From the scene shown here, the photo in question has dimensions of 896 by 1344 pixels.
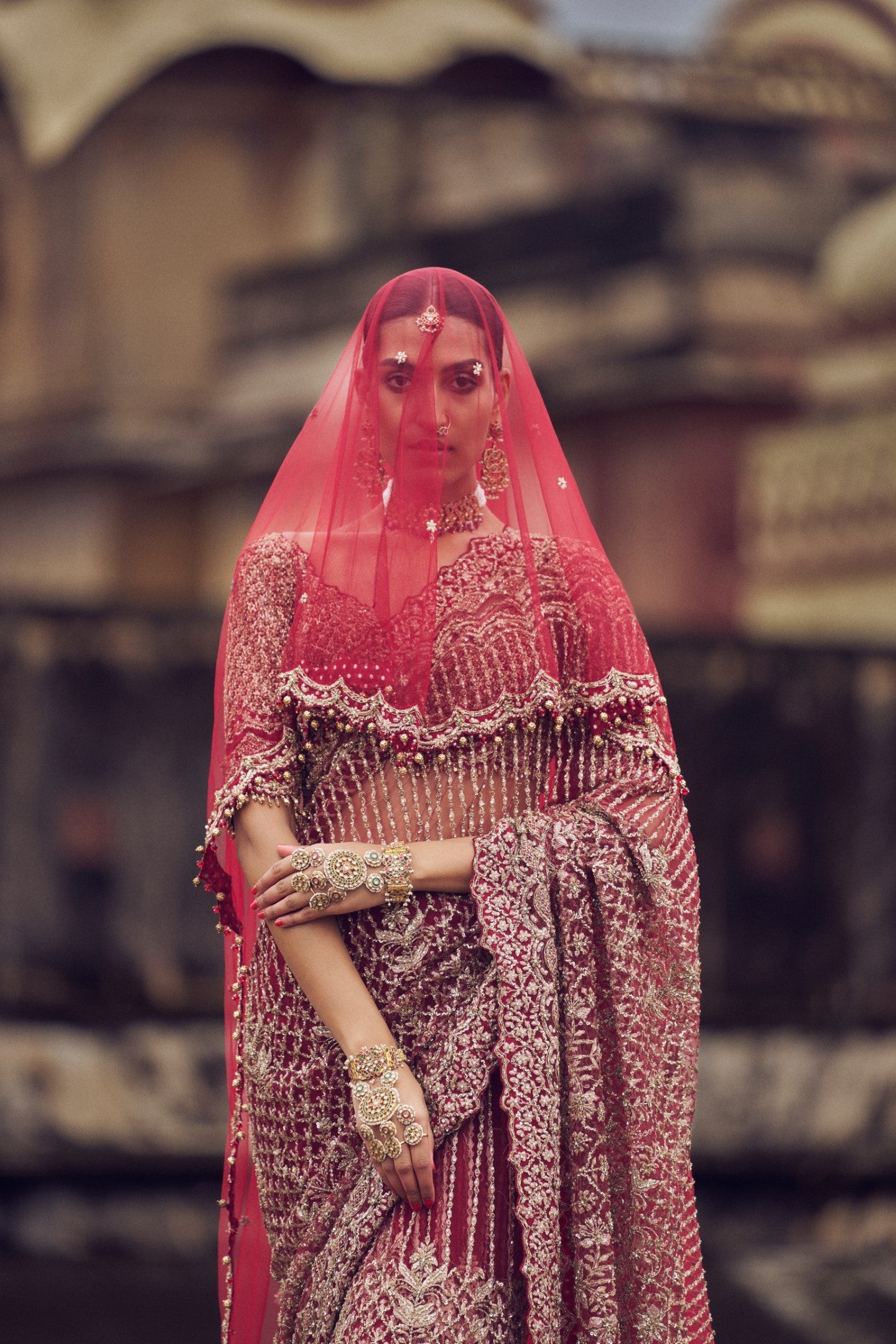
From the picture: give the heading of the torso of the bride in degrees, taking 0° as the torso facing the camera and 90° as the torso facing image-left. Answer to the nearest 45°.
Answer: approximately 0°
